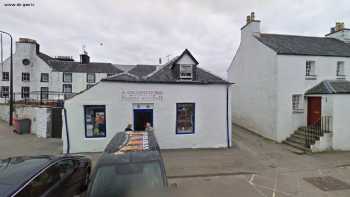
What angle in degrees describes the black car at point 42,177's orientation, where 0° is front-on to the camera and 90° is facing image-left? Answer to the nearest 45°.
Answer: approximately 45°

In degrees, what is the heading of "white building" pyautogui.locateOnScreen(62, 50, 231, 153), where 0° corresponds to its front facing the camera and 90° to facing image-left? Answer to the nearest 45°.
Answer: approximately 0°

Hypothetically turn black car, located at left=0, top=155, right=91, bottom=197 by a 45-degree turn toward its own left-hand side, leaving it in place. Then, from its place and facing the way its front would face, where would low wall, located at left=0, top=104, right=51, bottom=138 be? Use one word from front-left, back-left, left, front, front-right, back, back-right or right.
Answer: back

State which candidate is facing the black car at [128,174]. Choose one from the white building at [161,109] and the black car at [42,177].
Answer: the white building

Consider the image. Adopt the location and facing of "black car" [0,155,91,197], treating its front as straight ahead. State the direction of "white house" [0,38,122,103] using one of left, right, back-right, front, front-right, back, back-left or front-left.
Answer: back-right

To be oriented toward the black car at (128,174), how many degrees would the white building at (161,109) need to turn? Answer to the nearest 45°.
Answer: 0° — it already faces it
